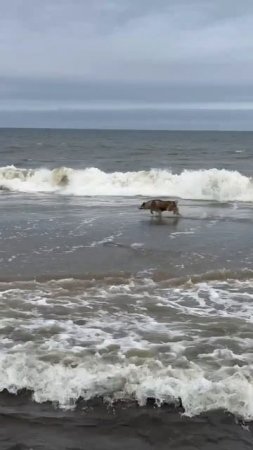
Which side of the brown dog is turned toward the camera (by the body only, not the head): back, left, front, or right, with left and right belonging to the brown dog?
left

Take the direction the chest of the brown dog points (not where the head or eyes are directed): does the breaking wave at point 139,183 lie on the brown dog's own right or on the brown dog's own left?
on the brown dog's own right
